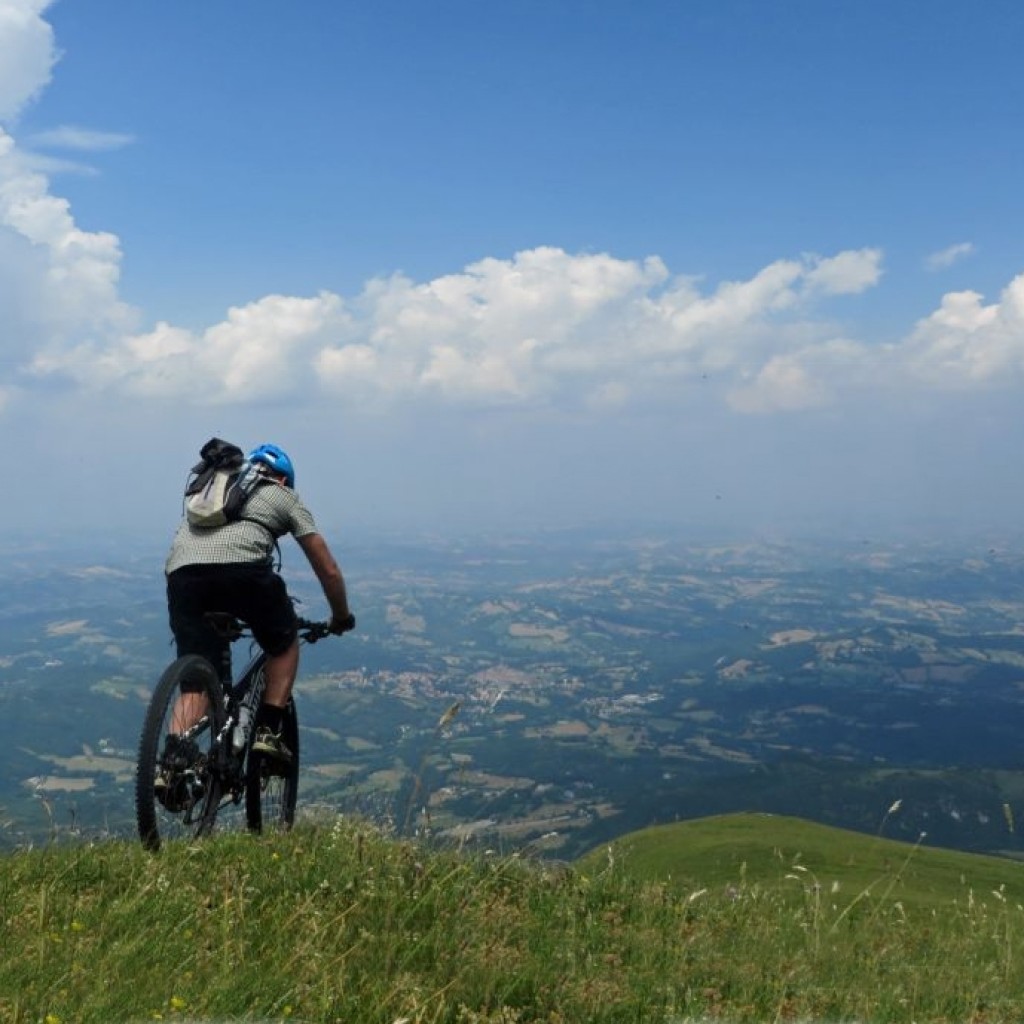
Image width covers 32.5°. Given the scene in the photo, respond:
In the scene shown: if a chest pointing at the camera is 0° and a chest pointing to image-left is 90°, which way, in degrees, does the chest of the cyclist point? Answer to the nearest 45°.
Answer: approximately 225°

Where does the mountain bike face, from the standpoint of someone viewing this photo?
facing away from the viewer and to the right of the viewer
